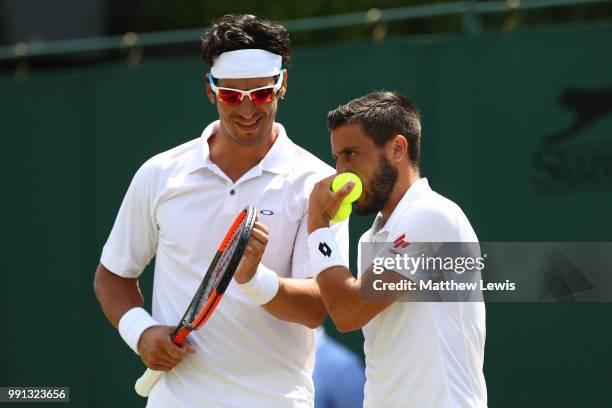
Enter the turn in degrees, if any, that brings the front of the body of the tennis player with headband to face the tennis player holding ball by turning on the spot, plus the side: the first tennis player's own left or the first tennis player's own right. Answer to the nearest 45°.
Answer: approximately 45° to the first tennis player's own left

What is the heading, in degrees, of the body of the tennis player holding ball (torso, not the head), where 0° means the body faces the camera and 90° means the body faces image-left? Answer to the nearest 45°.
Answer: approximately 90°

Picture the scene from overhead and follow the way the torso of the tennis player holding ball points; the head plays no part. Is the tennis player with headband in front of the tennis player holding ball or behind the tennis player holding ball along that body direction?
in front

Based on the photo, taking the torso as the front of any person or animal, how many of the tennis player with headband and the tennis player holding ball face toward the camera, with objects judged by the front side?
1

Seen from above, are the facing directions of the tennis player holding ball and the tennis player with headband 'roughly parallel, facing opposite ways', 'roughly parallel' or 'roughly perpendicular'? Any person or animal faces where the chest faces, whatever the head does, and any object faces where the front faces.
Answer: roughly perpendicular

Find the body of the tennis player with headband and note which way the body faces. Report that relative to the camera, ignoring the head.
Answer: toward the camera
